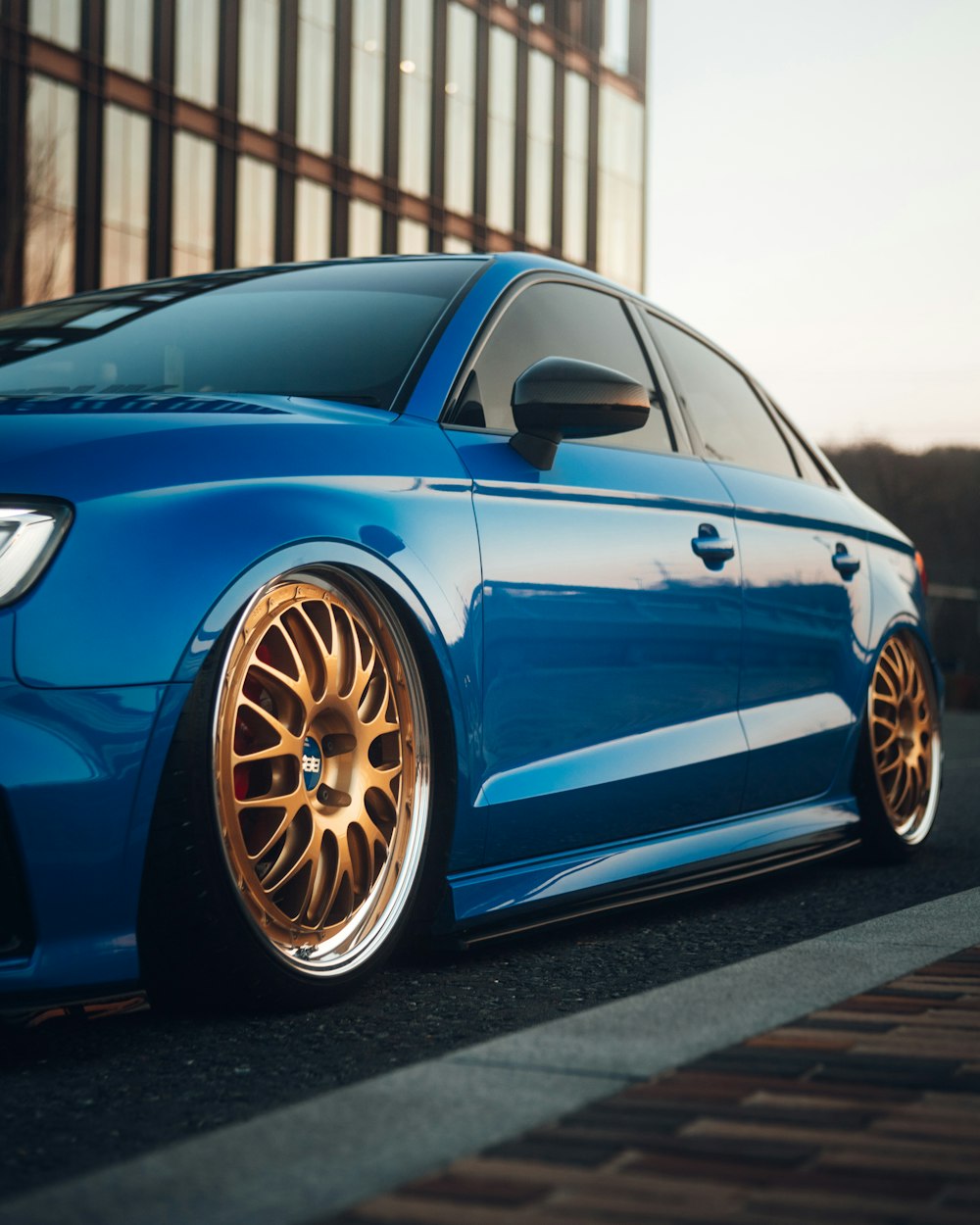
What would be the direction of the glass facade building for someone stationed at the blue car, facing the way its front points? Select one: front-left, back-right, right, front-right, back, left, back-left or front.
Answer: back-right

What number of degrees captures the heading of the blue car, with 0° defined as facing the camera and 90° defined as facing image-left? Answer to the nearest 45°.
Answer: approximately 45°
